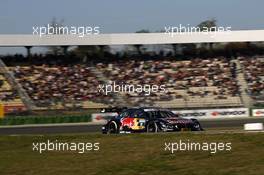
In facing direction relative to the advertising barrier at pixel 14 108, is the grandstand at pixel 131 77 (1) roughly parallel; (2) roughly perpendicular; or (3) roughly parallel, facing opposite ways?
roughly parallel

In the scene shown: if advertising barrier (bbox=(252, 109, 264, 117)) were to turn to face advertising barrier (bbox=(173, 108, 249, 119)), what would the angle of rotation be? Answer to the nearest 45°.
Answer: approximately 90° to its right

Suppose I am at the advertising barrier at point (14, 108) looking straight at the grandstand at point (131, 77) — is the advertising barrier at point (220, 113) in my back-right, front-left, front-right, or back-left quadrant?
front-right

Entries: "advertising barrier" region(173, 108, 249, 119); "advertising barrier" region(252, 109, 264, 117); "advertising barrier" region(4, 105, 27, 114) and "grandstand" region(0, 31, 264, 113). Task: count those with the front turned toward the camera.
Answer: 4

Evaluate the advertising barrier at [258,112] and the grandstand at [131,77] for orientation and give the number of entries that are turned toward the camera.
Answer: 2

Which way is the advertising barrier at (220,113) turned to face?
toward the camera

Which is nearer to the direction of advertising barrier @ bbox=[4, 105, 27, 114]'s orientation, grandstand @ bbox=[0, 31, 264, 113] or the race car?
the race car

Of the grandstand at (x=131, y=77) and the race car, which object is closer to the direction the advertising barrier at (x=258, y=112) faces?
the race car

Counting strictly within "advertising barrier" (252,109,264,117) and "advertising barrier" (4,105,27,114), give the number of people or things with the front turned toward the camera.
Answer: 2

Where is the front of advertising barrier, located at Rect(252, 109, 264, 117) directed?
toward the camera

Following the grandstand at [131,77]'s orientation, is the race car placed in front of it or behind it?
in front

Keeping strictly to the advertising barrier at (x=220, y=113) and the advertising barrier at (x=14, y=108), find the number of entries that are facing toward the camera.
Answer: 2
